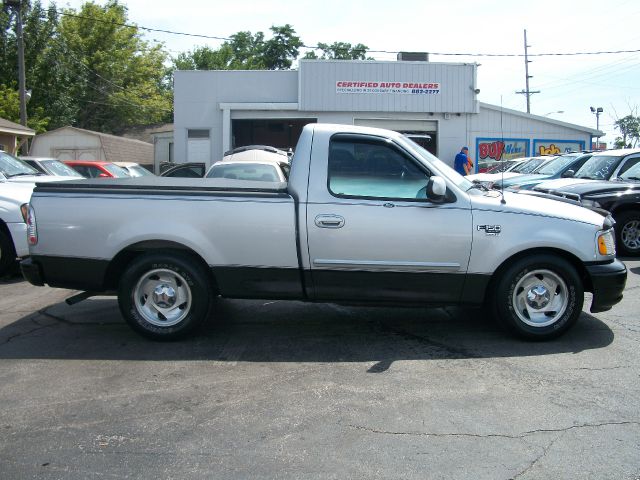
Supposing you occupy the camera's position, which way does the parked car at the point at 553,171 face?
facing the viewer and to the left of the viewer

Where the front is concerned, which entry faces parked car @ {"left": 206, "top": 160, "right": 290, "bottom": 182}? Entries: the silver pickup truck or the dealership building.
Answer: the dealership building

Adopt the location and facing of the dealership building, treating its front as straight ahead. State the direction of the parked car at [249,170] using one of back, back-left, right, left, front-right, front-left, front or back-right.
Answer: front

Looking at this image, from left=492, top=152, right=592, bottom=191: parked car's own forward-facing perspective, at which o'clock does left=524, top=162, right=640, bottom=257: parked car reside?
left=524, top=162, right=640, bottom=257: parked car is roughly at 10 o'clock from left=492, top=152, right=592, bottom=191: parked car.

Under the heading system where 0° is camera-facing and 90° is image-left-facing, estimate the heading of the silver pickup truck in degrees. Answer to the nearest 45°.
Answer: approximately 270°

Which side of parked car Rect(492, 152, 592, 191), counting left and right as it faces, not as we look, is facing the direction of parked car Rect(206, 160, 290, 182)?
front

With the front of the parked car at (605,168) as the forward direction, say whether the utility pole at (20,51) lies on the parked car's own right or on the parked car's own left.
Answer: on the parked car's own right

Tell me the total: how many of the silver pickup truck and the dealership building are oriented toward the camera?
1

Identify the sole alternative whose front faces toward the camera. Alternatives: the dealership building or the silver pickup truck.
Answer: the dealership building

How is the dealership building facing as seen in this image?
toward the camera
